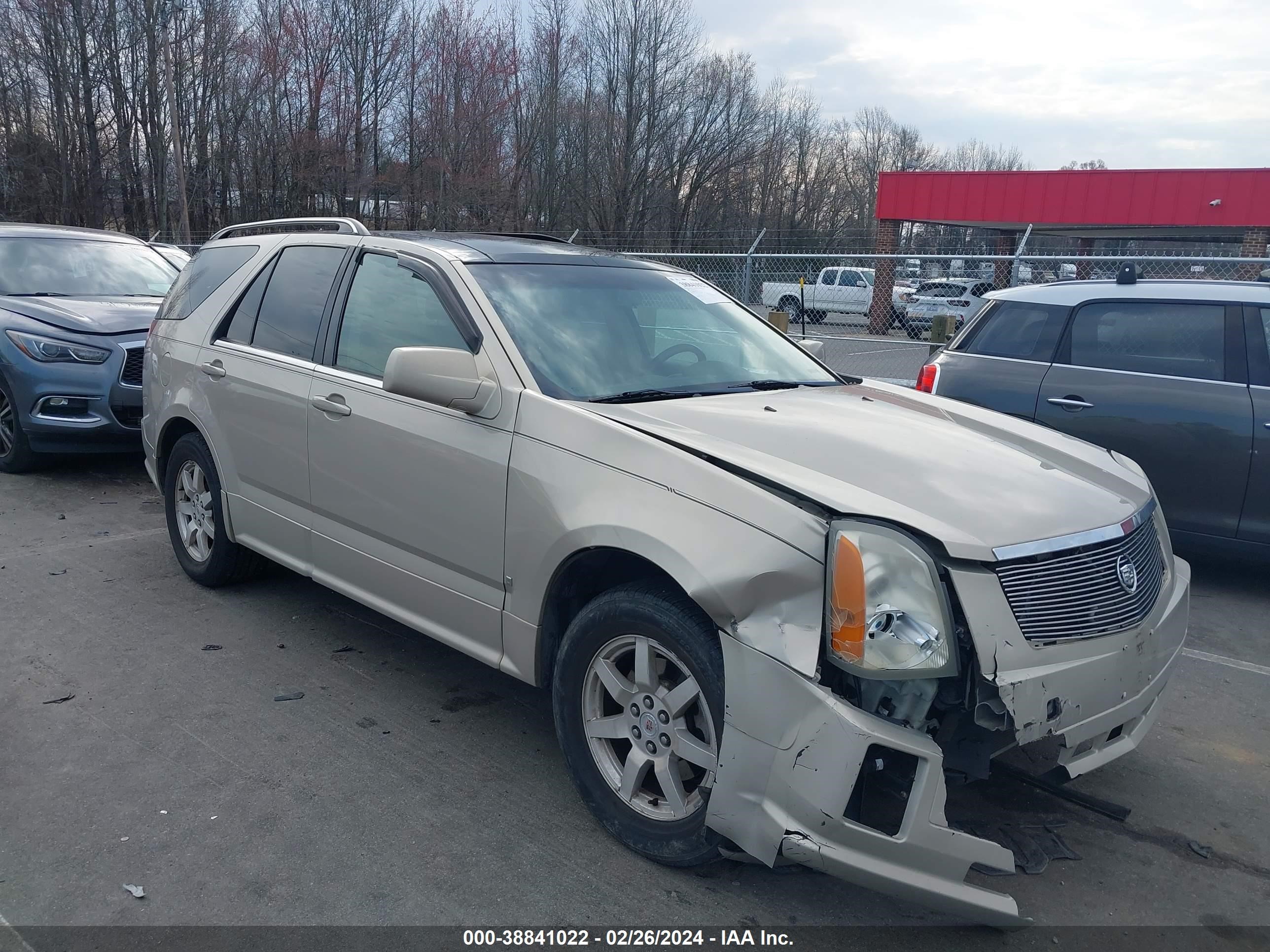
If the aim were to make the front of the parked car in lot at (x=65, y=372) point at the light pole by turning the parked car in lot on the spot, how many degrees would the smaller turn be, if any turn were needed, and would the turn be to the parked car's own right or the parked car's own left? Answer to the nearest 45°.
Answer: approximately 135° to the parked car's own left

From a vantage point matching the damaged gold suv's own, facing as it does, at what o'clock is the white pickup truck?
The white pickup truck is roughly at 8 o'clock from the damaged gold suv.

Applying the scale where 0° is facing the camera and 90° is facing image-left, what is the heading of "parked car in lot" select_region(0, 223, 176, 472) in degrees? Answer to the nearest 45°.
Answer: approximately 315°

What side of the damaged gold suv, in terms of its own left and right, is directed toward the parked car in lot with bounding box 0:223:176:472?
back

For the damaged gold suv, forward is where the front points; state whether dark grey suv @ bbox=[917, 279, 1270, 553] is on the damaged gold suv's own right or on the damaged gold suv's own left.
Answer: on the damaged gold suv's own left

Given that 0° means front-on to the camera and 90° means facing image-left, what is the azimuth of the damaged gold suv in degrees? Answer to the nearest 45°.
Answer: approximately 315°
